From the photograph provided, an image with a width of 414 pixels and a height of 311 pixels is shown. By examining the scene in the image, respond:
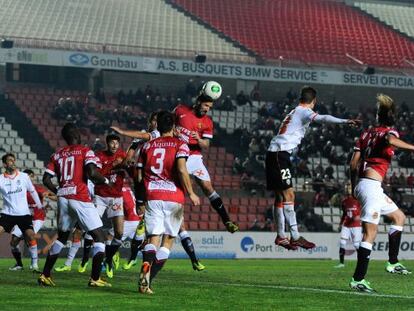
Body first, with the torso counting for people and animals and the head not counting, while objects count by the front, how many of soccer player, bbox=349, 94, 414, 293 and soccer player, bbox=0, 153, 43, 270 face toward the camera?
1

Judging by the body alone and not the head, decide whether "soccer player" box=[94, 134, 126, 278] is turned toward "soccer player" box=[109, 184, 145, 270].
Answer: no

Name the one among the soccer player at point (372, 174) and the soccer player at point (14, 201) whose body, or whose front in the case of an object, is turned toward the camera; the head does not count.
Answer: the soccer player at point (14, 201)

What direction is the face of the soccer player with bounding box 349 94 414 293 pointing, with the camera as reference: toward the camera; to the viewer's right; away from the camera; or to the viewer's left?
away from the camera

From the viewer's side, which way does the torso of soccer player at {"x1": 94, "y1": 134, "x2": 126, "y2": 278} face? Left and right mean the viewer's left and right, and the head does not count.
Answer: facing the viewer and to the right of the viewer

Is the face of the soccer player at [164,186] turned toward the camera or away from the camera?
away from the camera

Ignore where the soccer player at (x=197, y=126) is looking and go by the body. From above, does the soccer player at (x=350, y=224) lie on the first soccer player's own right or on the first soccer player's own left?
on the first soccer player's own left

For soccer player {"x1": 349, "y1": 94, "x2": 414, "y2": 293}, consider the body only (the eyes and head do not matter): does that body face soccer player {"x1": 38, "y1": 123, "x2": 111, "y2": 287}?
no

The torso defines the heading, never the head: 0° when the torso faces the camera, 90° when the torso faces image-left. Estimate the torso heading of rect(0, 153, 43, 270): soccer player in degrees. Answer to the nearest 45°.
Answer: approximately 0°
